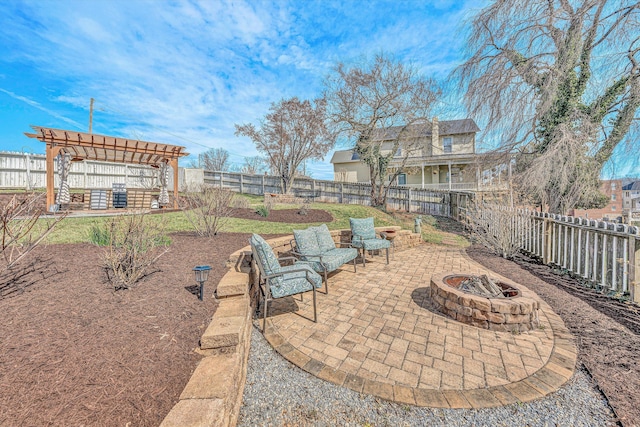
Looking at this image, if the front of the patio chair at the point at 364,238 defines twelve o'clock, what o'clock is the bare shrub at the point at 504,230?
The bare shrub is roughly at 10 o'clock from the patio chair.

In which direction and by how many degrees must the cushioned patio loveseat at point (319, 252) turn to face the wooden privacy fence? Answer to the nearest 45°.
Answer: approximately 135° to its left

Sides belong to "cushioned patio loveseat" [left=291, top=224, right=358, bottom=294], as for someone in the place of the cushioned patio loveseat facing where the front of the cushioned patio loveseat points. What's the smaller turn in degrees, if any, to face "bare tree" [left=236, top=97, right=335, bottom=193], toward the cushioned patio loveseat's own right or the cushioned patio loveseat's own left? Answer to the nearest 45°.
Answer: approximately 135° to the cushioned patio loveseat's own left

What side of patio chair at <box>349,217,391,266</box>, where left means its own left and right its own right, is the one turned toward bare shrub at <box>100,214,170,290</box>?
right

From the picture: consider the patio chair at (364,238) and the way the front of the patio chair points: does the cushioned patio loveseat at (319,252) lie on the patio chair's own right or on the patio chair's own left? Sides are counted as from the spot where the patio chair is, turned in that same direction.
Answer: on the patio chair's own right

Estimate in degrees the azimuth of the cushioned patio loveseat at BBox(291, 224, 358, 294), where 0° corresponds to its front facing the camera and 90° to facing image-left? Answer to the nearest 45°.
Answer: approximately 315°

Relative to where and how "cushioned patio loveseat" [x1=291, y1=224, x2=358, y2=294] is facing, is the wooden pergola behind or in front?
behind

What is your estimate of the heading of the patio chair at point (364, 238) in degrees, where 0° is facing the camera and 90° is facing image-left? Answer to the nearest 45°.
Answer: approximately 315°
